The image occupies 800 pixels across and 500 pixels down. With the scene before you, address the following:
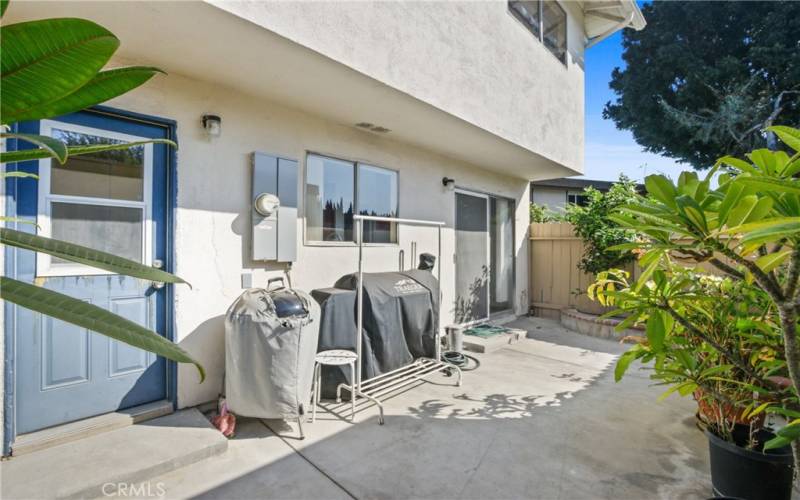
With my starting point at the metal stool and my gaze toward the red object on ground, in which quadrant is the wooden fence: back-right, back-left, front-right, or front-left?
back-right

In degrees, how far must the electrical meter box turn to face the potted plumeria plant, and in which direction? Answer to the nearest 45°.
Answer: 0° — it already faces it

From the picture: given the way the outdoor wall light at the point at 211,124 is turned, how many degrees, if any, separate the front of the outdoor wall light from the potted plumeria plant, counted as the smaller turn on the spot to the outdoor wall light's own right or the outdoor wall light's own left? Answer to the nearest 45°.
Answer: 0° — it already faces it

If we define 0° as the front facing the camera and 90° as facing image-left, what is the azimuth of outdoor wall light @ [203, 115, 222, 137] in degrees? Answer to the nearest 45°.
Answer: approximately 315°

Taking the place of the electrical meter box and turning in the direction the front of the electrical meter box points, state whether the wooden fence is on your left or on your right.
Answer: on your left

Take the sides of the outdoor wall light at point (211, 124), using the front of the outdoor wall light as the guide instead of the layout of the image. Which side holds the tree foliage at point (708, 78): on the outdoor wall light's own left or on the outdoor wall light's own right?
on the outdoor wall light's own left
